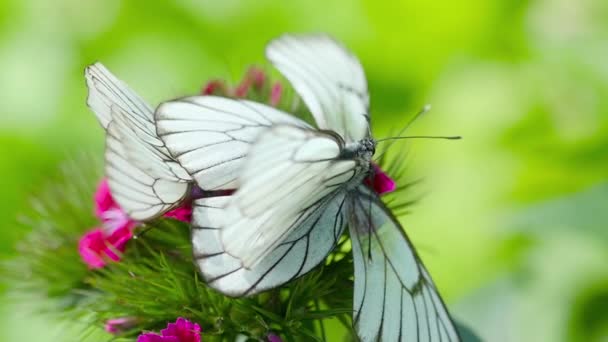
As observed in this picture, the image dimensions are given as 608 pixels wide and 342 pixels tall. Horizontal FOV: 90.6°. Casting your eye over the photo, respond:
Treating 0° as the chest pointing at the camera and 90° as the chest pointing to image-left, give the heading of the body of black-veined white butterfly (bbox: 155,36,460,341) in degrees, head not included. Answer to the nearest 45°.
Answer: approximately 270°

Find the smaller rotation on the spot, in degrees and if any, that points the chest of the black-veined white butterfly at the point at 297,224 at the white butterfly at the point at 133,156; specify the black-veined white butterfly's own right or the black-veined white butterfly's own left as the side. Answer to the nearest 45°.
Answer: approximately 180°

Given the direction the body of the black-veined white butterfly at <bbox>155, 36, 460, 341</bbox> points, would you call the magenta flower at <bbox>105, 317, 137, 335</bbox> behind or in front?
behind
